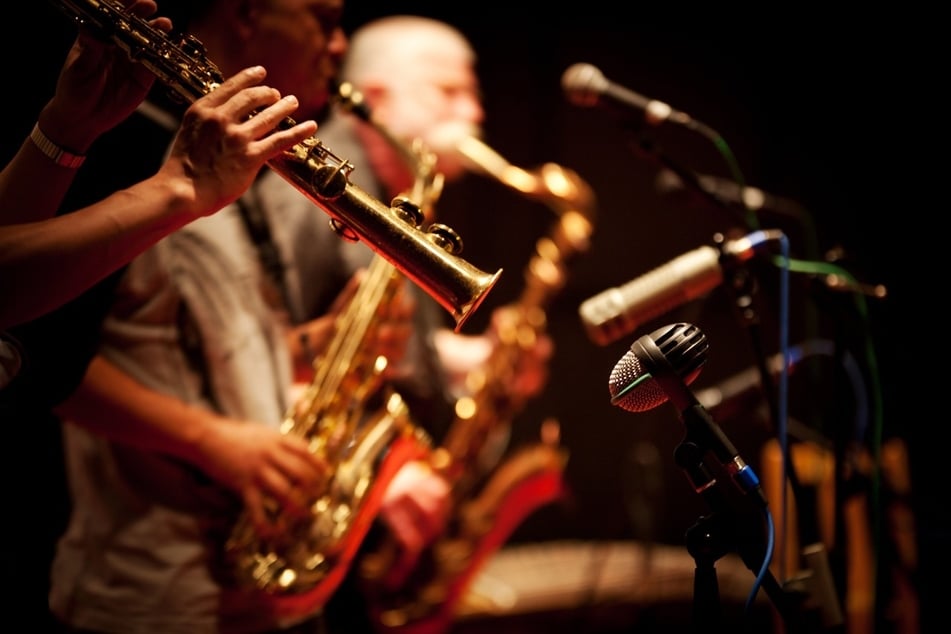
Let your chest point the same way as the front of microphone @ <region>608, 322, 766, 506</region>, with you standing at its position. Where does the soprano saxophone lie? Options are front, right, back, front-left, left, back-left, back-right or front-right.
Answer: front

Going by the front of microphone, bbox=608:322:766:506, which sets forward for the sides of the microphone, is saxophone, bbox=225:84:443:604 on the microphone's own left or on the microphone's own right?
on the microphone's own right

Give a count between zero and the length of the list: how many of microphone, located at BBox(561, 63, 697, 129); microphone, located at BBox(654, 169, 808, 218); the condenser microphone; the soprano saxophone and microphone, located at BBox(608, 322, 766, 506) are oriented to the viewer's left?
4

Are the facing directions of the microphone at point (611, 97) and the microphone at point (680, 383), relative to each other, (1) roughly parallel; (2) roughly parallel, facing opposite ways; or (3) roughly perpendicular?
roughly parallel

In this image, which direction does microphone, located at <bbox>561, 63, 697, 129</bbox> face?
to the viewer's left

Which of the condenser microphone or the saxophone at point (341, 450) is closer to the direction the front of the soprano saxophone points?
the condenser microphone

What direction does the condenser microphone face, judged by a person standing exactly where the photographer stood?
facing to the left of the viewer

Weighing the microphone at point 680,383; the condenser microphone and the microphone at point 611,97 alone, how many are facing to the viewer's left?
3

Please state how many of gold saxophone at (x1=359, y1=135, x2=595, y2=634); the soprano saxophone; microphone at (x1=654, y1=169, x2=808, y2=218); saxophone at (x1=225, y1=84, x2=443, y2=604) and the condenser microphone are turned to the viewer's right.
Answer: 3

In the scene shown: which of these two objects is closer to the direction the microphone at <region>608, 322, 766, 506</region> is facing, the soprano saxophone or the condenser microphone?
the soprano saxophone

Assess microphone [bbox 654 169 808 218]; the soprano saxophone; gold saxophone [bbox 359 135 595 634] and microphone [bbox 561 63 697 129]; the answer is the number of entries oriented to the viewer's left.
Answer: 2

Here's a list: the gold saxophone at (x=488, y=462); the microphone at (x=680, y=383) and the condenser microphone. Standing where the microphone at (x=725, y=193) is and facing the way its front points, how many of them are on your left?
2

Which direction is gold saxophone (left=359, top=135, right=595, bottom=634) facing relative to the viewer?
to the viewer's right

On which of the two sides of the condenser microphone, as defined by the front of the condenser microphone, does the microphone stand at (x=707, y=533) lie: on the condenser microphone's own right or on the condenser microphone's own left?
on the condenser microphone's own left

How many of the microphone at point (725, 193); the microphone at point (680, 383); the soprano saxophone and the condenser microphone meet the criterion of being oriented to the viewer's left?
3

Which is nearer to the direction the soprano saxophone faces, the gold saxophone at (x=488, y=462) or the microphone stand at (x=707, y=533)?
the microphone stand

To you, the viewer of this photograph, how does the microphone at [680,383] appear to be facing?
facing to the left of the viewer

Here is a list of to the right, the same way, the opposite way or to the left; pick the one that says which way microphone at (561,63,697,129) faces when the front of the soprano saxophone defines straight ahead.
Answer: the opposite way

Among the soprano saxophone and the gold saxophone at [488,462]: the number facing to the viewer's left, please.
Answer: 0
